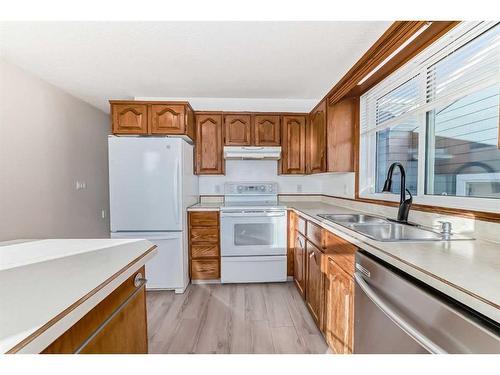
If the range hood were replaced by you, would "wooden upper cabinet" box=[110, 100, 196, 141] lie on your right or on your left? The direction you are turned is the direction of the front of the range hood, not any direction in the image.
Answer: on your right

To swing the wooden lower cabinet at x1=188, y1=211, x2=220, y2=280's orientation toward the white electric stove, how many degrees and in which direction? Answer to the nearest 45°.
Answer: approximately 90° to its left

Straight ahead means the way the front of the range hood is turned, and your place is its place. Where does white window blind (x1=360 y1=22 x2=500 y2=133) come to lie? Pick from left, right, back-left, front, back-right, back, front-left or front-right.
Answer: front-left

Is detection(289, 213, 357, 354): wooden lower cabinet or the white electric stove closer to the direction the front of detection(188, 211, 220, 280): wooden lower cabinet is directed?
the wooden lower cabinet

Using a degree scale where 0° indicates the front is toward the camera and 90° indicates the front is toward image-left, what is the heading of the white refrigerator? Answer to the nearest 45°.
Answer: approximately 0°
